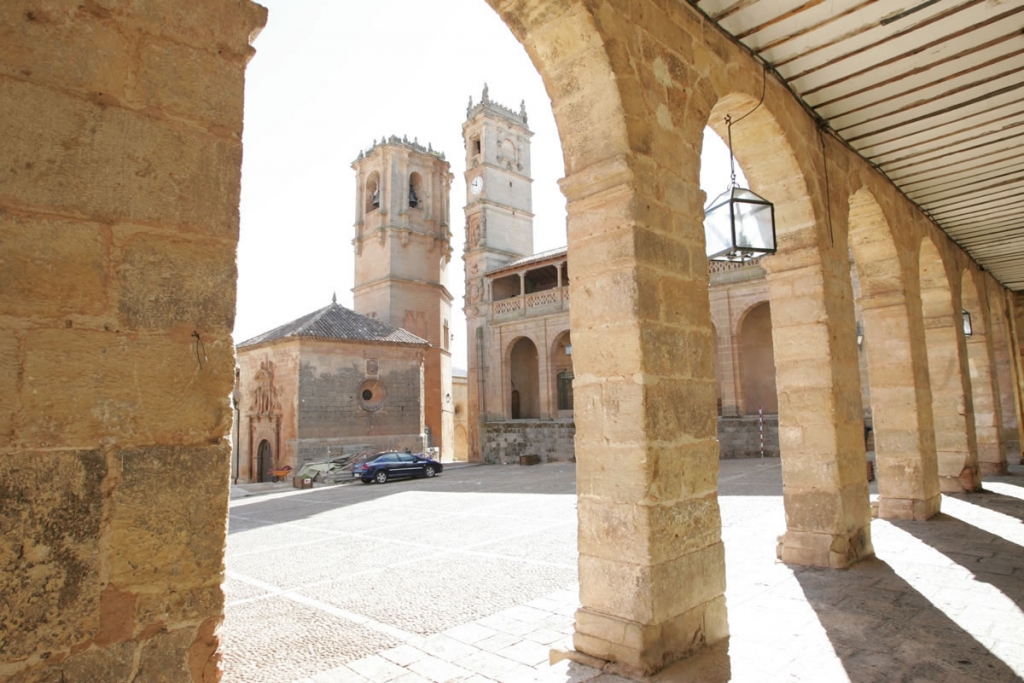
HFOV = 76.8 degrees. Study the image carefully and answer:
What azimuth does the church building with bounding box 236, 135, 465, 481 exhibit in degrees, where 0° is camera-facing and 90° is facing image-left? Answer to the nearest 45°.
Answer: approximately 45°

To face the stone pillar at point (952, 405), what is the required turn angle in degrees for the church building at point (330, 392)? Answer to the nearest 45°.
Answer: approximately 90° to its left

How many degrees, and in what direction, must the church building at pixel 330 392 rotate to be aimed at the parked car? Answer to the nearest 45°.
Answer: approximately 90° to its left

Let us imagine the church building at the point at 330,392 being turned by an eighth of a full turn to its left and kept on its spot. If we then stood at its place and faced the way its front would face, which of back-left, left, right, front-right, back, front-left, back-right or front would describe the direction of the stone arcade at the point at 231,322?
front

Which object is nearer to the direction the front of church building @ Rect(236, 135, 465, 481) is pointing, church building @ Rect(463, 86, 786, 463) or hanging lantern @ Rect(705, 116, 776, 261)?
the hanging lantern

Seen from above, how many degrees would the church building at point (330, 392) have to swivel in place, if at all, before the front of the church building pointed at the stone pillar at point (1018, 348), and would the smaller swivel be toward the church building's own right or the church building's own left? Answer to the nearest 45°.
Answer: approximately 90° to the church building's own left
